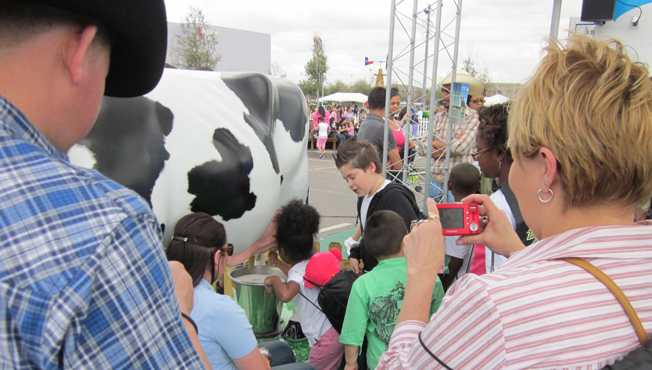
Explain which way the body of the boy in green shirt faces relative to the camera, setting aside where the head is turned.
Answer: away from the camera

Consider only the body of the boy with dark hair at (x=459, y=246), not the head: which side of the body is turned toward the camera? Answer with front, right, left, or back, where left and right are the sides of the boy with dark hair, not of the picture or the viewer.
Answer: back

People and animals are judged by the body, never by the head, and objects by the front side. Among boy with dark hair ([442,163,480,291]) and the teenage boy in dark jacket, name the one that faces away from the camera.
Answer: the boy with dark hair

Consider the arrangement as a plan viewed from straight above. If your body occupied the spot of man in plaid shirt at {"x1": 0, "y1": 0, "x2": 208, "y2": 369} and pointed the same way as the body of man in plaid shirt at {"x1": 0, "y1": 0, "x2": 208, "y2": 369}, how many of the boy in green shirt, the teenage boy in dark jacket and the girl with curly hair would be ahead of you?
3

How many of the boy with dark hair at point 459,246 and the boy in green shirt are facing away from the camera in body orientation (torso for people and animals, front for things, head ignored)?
2

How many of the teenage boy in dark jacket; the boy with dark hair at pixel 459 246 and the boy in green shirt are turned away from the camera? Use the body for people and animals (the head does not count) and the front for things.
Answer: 2

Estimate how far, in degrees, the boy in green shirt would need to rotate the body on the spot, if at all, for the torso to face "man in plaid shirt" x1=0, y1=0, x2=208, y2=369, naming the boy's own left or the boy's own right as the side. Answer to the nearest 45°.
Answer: approximately 180°

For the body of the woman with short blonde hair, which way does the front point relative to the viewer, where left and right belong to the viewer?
facing away from the viewer and to the left of the viewer

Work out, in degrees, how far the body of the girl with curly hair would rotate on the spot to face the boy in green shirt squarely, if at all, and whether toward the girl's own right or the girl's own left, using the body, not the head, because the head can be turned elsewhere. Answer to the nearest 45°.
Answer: approximately 180°

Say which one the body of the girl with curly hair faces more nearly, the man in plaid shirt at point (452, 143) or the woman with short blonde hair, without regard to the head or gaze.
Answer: the man in plaid shirt

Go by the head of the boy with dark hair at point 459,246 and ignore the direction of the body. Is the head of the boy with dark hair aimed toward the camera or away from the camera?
away from the camera

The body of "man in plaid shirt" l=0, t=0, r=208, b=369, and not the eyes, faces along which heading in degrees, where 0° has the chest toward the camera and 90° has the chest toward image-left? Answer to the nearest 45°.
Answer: approximately 225°
